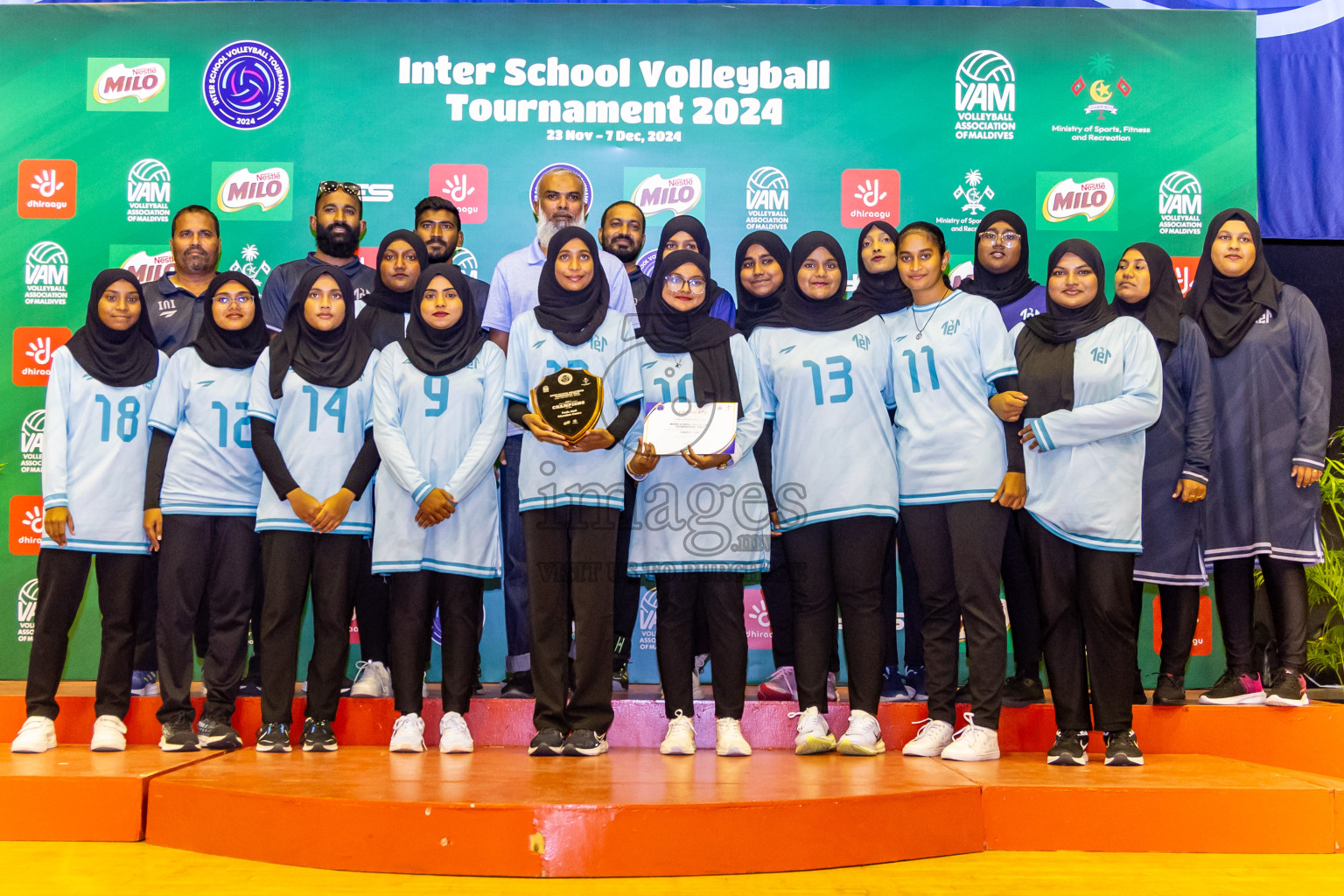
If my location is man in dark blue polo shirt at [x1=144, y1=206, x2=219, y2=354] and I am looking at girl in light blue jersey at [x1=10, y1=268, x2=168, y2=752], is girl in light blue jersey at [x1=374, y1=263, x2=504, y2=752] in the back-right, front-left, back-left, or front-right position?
front-left

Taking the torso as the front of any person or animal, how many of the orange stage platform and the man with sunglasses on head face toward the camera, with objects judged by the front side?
2

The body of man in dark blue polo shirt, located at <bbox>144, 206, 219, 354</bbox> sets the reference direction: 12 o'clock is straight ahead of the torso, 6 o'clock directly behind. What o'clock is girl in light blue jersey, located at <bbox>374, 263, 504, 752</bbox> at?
The girl in light blue jersey is roughly at 11 o'clock from the man in dark blue polo shirt.

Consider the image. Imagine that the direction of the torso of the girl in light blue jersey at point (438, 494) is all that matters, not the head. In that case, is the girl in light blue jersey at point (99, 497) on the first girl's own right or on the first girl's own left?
on the first girl's own right

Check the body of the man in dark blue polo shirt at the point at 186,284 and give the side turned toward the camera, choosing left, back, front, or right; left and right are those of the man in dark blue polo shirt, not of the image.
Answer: front

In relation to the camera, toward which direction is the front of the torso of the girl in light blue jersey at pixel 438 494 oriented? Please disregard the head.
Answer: toward the camera

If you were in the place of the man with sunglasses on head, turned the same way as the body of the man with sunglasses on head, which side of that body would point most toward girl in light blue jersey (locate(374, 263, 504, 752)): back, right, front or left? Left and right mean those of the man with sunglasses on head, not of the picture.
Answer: front

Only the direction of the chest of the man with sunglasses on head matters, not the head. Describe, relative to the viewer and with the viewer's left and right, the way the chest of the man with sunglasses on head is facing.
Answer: facing the viewer
